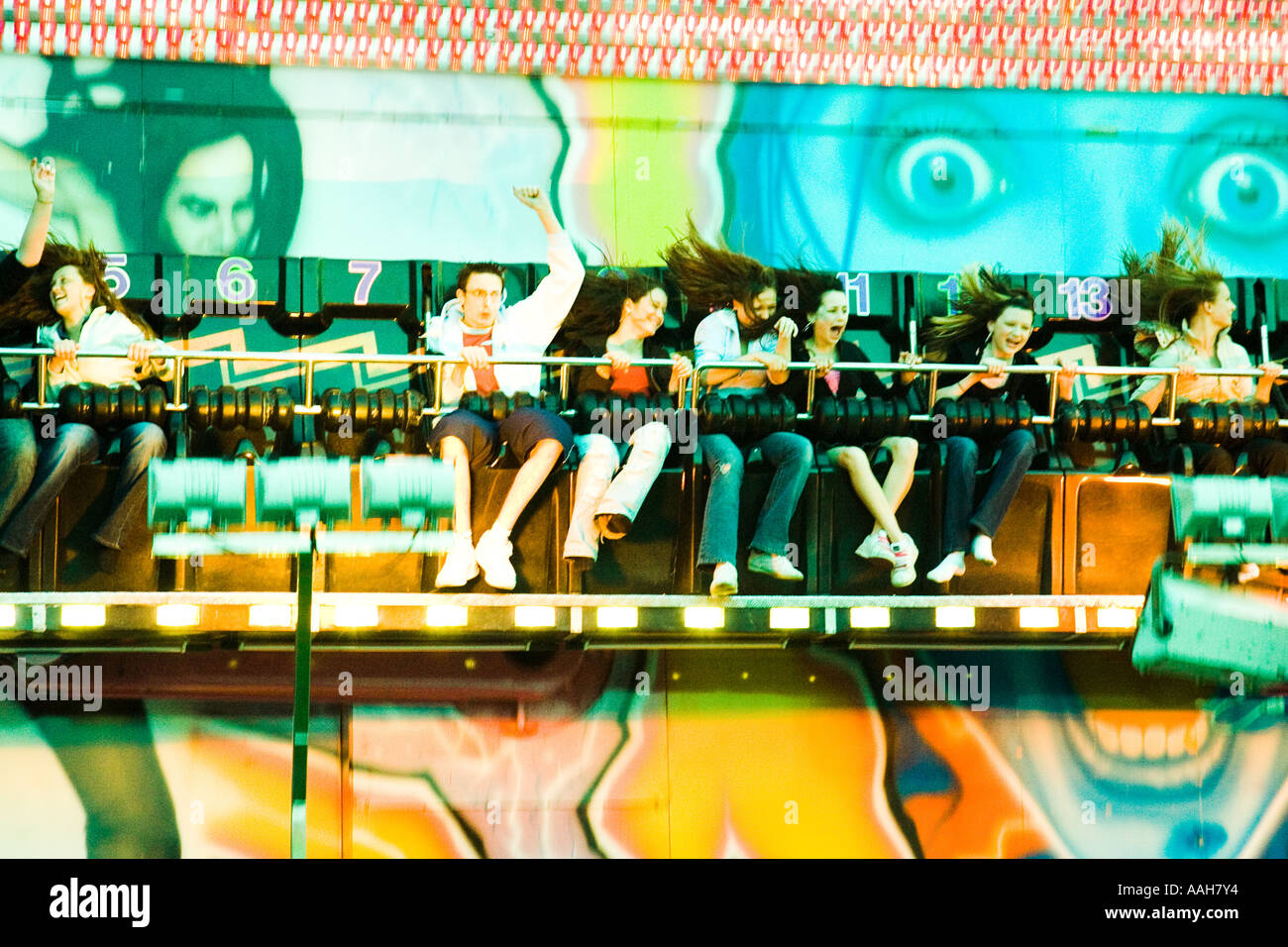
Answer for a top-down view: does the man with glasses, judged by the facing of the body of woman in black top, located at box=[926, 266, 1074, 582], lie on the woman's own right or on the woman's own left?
on the woman's own right

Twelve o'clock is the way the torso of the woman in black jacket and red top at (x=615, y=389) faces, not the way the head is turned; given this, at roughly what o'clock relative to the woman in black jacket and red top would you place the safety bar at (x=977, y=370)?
The safety bar is roughly at 9 o'clock from the woman in black jacket and red top.

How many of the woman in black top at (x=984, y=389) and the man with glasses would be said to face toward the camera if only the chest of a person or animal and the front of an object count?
2

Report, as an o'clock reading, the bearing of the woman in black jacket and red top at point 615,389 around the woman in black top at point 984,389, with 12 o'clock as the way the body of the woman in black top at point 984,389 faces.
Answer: the woman in black jacket and red top at point 615,389 is roughly at 2 o'clock from the woman in black top at point 984,389.

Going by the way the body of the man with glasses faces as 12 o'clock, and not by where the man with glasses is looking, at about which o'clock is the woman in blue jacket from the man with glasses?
The woman in blue jacket is roughly at 9 o'clock from the man with glasses.

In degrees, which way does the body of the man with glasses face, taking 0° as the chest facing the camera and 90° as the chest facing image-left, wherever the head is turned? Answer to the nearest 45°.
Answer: approximately 0°

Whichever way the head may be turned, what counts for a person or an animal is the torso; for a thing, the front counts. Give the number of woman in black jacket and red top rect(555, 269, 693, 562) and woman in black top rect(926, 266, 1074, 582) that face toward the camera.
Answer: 2

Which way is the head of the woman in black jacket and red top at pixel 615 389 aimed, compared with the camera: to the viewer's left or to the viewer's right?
to the viewer's right

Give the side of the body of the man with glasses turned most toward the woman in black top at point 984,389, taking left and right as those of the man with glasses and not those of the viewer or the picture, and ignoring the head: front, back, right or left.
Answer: left
